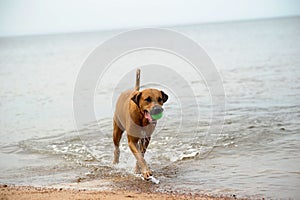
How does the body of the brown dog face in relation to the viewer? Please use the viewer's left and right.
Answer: facing the viewer and to the right of the viewer
